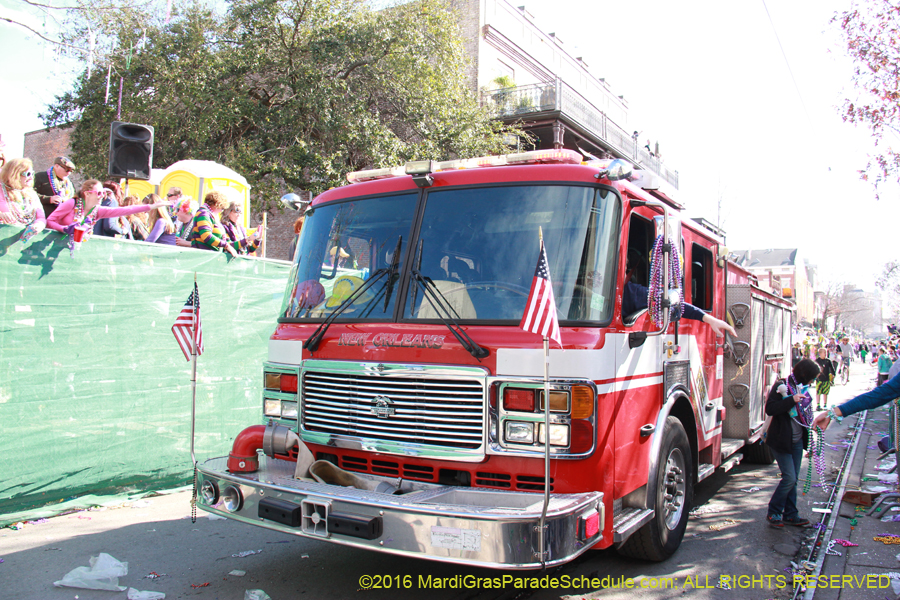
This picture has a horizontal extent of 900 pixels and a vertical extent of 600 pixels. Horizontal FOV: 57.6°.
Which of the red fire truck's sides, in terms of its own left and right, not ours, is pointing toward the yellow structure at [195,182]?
right

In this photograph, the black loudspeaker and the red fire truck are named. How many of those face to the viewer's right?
0

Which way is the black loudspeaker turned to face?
toward the camera

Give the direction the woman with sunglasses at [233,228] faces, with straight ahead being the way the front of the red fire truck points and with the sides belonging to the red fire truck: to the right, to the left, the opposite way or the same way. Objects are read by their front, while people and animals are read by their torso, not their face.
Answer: to the left

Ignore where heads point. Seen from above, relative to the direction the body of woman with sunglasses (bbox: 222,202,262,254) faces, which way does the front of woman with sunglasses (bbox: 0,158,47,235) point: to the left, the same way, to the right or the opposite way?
the same way

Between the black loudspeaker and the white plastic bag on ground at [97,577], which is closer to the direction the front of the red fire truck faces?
the white plastic bag on ground

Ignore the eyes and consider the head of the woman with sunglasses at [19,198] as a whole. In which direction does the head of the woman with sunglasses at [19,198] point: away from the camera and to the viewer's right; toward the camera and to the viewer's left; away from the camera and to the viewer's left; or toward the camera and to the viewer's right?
toward the camera and to the viewer's right

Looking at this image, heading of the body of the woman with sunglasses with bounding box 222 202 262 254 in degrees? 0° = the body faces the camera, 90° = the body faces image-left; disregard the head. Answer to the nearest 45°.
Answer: approximately 315°

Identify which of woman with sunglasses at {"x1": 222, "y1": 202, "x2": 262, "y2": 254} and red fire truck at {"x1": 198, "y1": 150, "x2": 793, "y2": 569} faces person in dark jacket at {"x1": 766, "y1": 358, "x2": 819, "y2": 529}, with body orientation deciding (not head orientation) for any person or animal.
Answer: the woman with sunglasses

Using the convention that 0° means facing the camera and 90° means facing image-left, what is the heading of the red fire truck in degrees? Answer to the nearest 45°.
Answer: approximately 45°

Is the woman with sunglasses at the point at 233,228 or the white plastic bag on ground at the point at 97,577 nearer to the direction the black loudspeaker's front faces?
the white plastic bag on ground

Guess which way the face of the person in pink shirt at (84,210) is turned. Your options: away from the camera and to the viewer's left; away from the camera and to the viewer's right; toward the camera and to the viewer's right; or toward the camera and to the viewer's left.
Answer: toward the camera and to the viewer's right

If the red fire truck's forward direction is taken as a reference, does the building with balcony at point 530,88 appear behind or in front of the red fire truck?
behind

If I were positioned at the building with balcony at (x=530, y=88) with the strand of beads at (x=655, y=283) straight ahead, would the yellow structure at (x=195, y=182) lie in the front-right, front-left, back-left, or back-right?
front-right

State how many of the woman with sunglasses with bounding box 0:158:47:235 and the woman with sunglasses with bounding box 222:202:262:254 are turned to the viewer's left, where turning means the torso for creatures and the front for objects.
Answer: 0
